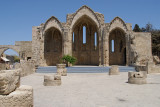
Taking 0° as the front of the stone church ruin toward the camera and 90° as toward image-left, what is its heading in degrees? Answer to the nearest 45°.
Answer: approximately 0°

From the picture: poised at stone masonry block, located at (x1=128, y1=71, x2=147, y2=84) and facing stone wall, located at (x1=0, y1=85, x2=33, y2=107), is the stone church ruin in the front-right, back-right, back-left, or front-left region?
back-right

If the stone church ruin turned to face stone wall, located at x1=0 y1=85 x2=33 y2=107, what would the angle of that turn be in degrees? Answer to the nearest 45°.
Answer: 0° — it already faces it
